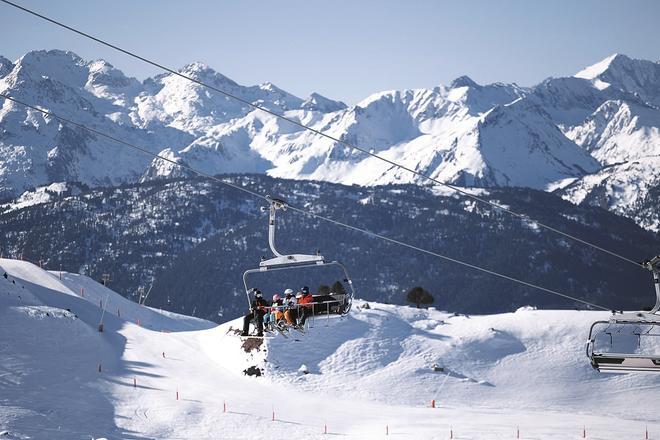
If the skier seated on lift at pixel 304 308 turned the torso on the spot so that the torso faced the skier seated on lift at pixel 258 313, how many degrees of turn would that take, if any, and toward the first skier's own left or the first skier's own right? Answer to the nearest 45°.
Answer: approximately 45° to the first skier's own right

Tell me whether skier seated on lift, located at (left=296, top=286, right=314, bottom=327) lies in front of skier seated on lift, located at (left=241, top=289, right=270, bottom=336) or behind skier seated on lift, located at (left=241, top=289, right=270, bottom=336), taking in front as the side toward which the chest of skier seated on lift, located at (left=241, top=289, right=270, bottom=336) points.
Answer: behind

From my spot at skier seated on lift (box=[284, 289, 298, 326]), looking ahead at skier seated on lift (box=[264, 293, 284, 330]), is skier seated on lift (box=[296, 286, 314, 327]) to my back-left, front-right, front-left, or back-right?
back-right

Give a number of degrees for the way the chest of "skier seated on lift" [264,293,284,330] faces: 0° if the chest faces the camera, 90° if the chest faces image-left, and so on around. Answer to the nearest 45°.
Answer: approximately 45°
